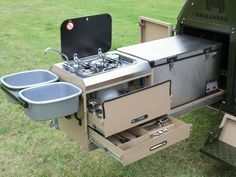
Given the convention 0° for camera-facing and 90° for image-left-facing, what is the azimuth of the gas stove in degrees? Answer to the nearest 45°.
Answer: approximately 315°
